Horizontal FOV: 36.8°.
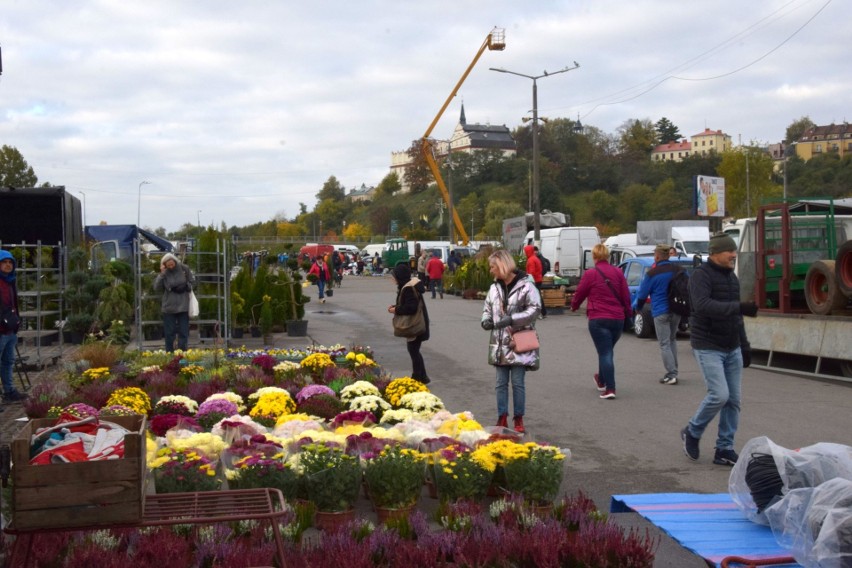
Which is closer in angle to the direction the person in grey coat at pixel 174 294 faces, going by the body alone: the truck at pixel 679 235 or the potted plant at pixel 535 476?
the potted plant

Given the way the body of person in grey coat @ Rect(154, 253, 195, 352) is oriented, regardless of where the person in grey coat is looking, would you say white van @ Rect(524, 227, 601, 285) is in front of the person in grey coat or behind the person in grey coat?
behind

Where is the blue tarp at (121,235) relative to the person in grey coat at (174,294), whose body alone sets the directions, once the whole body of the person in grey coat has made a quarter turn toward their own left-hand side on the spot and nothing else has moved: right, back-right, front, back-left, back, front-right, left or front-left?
left

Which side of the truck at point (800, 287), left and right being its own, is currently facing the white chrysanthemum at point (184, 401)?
left

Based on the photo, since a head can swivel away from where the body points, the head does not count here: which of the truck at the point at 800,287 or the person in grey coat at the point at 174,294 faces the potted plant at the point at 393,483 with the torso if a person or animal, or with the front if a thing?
the person in grey coat

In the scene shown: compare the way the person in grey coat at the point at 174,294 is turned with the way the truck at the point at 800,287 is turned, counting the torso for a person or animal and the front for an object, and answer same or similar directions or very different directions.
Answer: very different directions

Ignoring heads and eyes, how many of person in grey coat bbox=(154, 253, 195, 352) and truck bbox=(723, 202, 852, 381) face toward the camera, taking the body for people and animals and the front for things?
1

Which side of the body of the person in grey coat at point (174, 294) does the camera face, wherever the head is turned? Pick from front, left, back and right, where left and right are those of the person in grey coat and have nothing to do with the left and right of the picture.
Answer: front

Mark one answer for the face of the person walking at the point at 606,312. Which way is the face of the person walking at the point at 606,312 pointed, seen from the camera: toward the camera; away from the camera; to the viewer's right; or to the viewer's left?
away from the camera
